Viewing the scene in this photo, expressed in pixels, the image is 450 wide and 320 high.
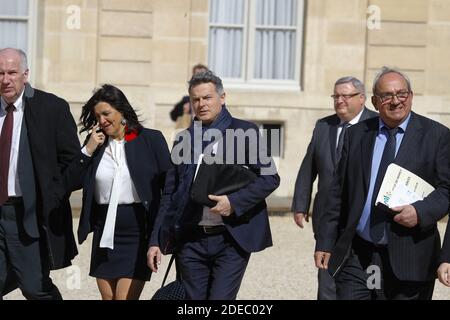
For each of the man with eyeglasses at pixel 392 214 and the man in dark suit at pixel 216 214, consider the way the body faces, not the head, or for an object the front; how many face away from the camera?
0

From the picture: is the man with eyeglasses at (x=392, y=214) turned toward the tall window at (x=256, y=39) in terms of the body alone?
no

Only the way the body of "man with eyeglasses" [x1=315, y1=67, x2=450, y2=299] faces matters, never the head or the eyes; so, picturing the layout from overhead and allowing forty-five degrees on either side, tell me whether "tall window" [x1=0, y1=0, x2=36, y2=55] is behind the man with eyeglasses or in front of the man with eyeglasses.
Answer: behind

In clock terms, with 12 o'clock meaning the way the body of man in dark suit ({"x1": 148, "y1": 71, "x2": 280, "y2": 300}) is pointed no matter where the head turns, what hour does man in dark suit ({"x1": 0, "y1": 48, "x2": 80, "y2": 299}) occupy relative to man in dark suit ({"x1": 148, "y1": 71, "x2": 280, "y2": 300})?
man in dark suit ({"x1": 0, "y1": 48, "x2": 80, "y2": 299}) is roughly at 2 o'clock from man in dark suit ({"x1": 148, "y1": 71, "x2": 280, "y2": 300}).

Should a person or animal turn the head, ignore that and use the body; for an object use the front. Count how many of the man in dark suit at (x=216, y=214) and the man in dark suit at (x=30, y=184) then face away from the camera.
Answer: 0

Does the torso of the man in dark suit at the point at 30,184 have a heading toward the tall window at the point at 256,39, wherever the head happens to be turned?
no

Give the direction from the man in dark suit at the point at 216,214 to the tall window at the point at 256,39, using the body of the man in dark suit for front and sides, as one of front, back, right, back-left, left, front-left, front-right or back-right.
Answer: back-right

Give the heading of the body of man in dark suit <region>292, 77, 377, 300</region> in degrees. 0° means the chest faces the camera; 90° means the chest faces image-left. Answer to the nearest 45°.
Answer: approximately 45°

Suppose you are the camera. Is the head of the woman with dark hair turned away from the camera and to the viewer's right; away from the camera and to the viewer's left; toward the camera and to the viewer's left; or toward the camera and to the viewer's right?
toward the camera and to the viewer's left

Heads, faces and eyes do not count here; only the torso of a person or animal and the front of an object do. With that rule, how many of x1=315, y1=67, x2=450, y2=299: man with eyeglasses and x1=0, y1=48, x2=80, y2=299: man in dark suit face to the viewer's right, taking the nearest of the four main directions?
0

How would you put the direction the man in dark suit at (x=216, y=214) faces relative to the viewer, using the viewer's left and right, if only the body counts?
facing the viewer and to the left of the viewer

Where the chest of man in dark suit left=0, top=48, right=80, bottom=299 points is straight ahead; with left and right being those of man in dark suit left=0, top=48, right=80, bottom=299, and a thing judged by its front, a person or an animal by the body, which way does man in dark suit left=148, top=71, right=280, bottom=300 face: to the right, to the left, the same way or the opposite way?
the same way

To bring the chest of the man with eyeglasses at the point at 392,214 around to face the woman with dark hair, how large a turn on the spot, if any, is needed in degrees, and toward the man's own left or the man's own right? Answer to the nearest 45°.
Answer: approximately 90° to the man's own right

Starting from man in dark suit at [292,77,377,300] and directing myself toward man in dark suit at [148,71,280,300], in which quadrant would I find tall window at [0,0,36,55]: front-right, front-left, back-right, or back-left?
back-right

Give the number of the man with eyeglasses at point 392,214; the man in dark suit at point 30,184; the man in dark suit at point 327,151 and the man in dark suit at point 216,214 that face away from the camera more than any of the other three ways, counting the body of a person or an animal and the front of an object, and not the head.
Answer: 0

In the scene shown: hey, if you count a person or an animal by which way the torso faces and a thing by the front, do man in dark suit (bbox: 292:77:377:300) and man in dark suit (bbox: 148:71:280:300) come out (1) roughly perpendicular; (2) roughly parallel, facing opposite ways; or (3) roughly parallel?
roughly parallel

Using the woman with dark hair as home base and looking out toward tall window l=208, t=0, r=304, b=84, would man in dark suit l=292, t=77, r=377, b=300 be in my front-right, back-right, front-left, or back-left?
front-right

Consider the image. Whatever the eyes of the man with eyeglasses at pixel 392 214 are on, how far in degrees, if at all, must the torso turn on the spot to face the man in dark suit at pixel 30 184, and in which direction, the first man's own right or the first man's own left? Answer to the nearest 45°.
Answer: approximately 90° to the first man's own right

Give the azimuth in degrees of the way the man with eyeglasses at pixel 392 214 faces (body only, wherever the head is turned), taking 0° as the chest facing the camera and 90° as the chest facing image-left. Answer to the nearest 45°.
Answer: approximately 0°

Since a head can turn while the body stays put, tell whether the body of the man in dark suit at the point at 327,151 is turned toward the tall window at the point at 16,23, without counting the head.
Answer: no

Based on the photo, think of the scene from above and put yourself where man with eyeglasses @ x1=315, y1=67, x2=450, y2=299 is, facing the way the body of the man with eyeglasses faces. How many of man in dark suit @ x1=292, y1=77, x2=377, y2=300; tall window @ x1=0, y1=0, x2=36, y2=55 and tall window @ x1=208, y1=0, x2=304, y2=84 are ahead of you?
0
